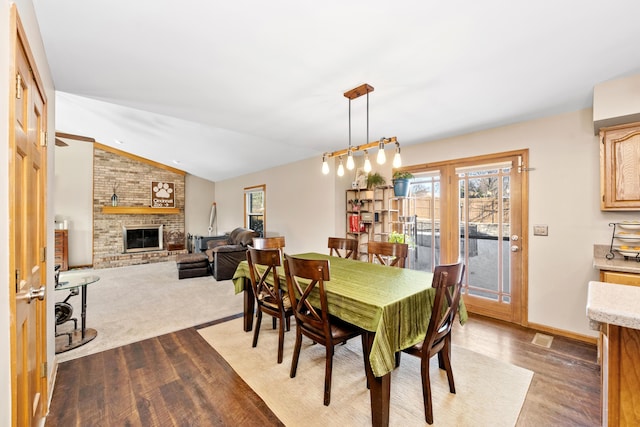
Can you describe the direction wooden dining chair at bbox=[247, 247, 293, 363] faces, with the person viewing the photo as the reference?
facing away from the viewer and to the right of the viewer

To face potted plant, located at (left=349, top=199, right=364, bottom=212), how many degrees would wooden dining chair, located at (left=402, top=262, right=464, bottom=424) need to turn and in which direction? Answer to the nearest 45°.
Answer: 0° — it already faces it

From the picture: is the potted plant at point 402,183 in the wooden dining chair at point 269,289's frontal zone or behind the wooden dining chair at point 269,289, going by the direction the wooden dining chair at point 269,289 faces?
frontal zone

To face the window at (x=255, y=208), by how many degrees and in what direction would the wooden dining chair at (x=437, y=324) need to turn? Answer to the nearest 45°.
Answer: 0° — it already faces it

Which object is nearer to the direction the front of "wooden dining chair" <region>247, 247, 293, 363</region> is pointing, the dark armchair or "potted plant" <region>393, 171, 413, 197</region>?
the potted plant

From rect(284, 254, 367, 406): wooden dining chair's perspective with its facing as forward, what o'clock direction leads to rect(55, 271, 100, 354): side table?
The side table is roughly at 8 o'clock from the wooden dining chair.

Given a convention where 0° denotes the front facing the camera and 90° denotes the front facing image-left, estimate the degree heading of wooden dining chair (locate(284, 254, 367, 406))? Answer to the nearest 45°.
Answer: approximately 225°

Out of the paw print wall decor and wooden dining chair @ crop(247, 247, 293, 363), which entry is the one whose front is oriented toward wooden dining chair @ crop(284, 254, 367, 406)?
the paw print wall decor

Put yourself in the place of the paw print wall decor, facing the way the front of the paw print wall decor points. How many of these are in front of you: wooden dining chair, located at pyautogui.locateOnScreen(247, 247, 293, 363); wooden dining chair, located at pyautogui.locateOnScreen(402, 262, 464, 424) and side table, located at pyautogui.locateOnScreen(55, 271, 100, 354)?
3

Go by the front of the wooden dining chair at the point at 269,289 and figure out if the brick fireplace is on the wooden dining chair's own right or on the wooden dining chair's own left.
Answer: on the wooden dining chair's own left

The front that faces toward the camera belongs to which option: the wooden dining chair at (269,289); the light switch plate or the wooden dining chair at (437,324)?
the light switch plate

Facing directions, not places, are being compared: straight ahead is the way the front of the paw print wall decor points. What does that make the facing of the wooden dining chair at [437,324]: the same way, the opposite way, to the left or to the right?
the opposite way

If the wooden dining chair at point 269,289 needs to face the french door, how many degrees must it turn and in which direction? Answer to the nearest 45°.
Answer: approximately 45° to its right

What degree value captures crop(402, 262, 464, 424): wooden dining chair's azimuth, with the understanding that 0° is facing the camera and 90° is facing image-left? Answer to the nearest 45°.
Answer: approximately 135°

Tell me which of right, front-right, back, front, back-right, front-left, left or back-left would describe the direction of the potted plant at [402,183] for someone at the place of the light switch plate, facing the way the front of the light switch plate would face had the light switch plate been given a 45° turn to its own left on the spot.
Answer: back-right
